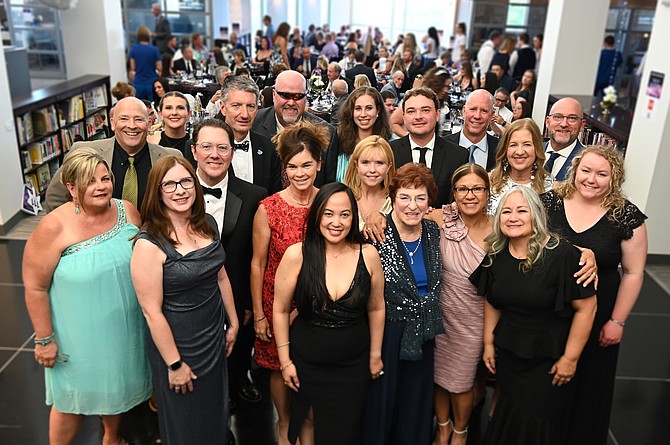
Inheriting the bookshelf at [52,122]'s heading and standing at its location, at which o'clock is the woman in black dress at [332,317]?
The woman in black dress is roughly at 1 o'clock from the bookshelf.

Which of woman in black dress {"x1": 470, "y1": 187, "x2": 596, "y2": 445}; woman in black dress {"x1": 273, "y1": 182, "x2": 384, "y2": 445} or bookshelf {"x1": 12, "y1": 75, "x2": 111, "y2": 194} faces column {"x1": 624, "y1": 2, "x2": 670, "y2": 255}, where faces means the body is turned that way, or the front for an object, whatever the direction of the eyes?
the bookshelf

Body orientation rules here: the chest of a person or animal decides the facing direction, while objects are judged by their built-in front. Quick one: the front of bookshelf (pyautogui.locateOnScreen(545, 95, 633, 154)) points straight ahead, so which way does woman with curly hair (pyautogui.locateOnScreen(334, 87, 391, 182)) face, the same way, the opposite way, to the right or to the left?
to the left

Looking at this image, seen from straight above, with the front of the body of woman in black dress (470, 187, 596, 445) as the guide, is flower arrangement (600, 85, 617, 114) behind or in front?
behind

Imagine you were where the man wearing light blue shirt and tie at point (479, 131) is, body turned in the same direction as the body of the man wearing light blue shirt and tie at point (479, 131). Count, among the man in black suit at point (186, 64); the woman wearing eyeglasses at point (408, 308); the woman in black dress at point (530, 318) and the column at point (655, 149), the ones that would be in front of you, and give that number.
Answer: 2

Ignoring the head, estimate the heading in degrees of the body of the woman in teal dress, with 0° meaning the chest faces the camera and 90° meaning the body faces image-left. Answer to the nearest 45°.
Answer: approximately 315°

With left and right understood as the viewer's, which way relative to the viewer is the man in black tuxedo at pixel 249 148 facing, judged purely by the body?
facing the viewer

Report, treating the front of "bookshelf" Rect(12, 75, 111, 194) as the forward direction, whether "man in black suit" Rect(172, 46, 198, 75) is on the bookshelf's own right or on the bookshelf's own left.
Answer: on the bookshelf's own left

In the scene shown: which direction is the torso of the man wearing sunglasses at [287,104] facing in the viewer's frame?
toward the camera

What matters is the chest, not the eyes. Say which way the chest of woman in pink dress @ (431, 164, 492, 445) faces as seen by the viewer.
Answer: toward the camera
